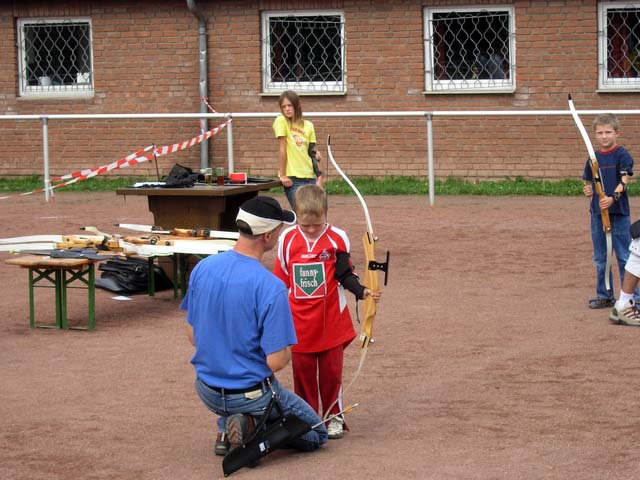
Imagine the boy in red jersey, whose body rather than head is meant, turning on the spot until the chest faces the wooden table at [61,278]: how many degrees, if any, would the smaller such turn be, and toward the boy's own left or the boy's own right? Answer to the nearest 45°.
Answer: approximately 135° to the boy's own right

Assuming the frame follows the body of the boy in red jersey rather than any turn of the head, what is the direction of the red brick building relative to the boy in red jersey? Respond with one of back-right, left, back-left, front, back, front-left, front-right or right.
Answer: back

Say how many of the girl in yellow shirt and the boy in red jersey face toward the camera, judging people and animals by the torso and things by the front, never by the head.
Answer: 2

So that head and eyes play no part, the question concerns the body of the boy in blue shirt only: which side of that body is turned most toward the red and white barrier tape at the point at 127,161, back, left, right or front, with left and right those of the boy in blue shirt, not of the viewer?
right

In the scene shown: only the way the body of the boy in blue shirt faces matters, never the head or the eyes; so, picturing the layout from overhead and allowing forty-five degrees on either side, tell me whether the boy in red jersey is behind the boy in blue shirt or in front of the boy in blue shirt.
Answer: in front

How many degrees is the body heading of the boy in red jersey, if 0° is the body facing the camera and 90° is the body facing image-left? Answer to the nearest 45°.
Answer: approximately 0°

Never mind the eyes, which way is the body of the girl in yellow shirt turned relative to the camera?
toward the camera

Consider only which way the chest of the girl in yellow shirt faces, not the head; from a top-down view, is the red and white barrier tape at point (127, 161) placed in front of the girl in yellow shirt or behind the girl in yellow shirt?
behind

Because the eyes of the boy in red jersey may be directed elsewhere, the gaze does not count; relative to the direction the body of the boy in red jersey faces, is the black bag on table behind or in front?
behind

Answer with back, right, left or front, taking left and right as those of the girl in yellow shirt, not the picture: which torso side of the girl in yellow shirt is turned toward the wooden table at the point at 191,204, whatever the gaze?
right
